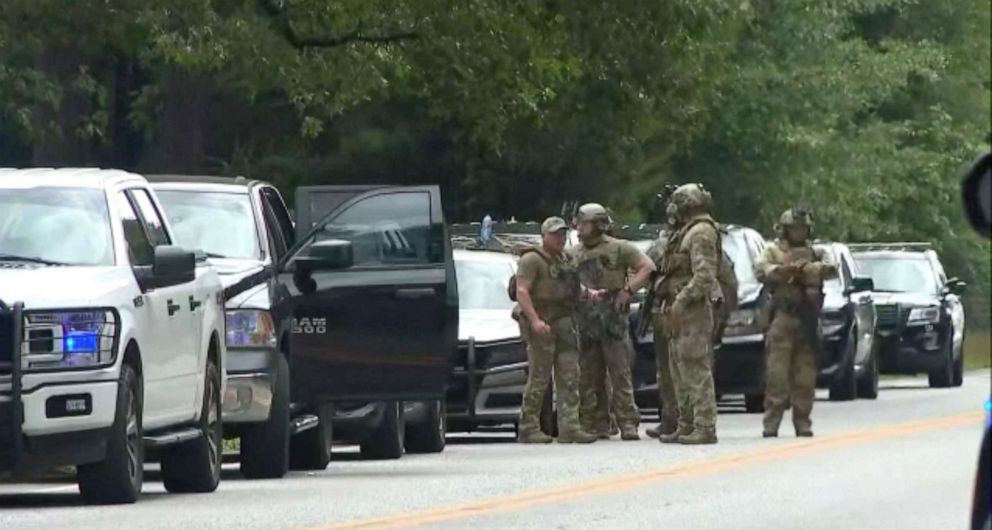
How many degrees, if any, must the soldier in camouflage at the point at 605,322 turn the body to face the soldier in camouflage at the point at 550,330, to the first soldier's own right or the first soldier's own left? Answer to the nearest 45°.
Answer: approximately 45° to the first soldier's own right

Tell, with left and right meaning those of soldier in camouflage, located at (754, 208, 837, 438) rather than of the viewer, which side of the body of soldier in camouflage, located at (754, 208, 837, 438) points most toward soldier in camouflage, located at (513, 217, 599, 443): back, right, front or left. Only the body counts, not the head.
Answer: right

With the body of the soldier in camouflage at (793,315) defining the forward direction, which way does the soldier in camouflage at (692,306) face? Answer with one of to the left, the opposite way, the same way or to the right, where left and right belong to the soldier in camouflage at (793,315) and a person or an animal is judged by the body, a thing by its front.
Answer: to the right

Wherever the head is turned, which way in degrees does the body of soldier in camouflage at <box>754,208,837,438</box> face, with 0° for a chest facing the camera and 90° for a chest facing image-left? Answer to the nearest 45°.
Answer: approximately 0°

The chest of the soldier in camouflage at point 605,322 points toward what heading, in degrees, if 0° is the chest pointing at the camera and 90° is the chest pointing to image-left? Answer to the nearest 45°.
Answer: approximately 45°

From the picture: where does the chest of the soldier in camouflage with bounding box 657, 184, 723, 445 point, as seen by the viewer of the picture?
to the viewer's left

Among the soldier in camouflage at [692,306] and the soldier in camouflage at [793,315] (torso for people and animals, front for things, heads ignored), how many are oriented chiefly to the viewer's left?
1
